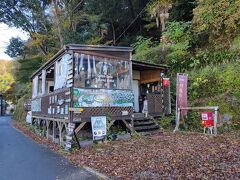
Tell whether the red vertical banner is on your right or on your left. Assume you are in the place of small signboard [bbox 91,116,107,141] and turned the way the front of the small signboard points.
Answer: on your left

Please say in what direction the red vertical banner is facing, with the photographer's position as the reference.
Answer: facing the viewer

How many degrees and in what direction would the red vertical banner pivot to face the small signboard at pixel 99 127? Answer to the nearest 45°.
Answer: approximately 45° to its right

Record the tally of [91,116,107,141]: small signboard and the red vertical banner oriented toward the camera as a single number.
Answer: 2

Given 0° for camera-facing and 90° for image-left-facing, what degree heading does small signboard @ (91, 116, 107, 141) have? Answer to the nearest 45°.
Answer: approximately 0°

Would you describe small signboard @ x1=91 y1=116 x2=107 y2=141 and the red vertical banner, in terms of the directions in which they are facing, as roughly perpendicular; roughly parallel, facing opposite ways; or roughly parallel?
roughly parallel

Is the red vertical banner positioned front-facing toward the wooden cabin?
no
